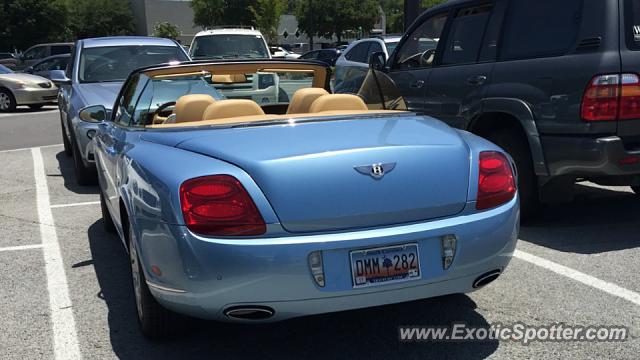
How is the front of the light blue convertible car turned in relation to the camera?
facing away from the viewer and to the left of the viewer

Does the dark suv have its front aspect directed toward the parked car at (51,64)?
yes

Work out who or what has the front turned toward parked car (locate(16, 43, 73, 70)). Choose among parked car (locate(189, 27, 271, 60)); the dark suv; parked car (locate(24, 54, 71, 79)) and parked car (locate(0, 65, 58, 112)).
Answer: the dark suv

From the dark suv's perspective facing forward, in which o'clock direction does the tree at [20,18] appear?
The tree is roughly at 12 o'clock from the dark suv.

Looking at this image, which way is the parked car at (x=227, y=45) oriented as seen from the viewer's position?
toward the camera

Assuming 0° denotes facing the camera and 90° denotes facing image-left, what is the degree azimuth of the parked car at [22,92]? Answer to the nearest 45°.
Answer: approximately 315°

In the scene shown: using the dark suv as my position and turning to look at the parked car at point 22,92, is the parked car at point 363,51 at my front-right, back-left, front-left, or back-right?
front-right

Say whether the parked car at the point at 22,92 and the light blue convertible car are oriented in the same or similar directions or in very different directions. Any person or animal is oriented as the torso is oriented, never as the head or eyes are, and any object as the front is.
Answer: very different directions

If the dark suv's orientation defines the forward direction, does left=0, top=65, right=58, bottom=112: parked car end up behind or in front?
in front

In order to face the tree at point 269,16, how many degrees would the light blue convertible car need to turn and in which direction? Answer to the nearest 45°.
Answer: approximately 45° to its right

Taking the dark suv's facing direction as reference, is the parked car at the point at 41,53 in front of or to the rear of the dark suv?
in front

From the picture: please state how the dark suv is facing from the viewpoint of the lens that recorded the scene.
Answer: facing away from the viewer and to the left of the viewer
